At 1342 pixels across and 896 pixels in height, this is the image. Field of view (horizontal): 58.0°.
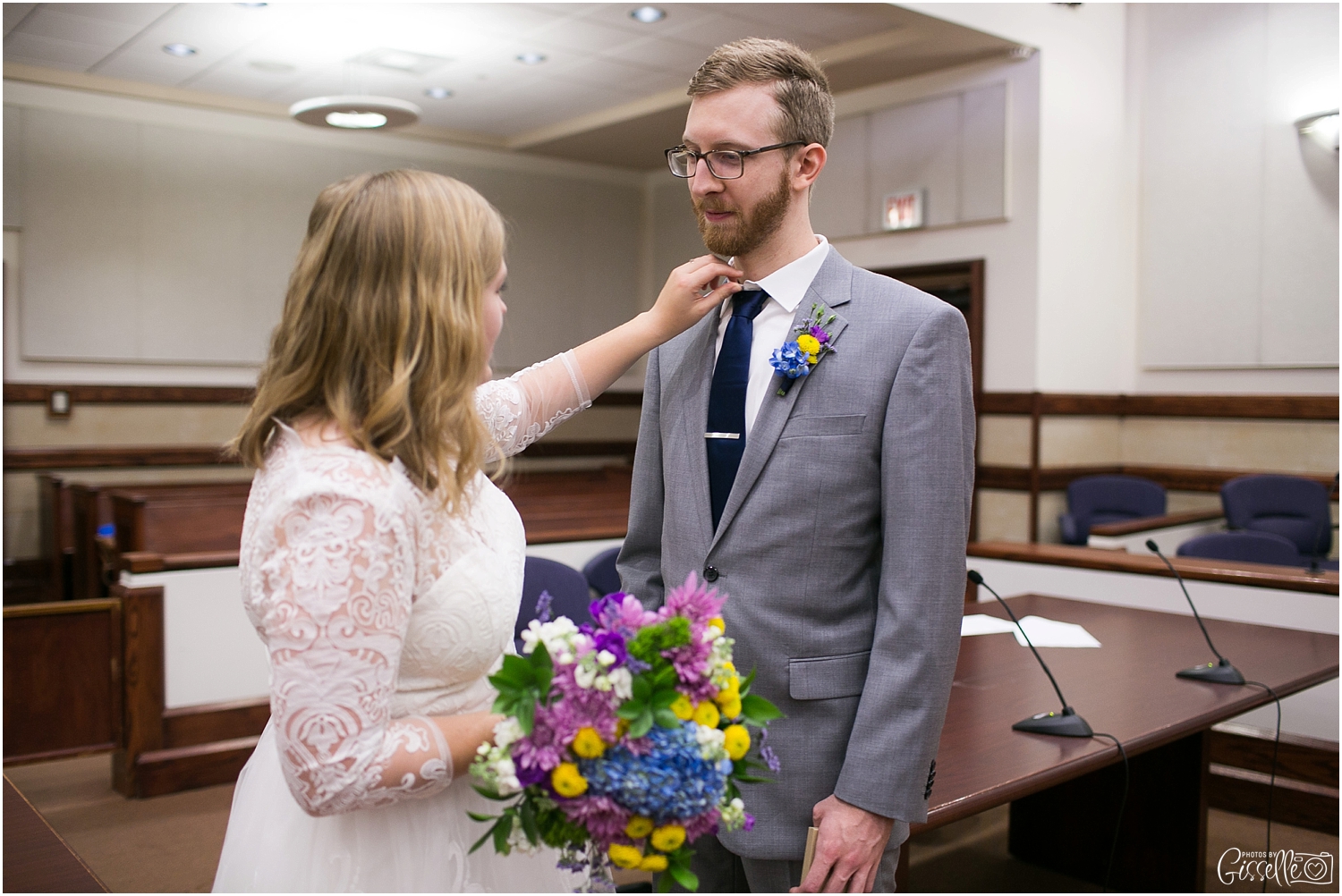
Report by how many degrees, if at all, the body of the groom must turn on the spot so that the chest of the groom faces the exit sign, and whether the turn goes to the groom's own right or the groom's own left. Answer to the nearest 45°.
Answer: approximately 135° to the groom's own right

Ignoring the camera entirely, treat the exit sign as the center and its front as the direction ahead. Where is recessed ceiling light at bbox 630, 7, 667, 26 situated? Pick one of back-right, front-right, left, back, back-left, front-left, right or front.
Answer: front

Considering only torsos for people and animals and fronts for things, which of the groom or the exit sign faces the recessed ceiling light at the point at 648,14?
the exit sign

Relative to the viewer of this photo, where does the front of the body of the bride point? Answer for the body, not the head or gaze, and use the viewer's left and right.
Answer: facing to the right of the viewer

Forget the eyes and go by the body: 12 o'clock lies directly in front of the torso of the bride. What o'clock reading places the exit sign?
The exit sign is roughly at 10 o'clock from the bride.

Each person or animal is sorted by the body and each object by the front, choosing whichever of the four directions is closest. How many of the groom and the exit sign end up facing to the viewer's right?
0

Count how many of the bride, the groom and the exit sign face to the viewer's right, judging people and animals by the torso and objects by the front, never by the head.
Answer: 1

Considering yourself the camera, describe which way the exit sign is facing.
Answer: facing the viewer and to the left of the viewer

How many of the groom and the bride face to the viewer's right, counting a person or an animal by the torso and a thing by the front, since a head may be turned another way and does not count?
1

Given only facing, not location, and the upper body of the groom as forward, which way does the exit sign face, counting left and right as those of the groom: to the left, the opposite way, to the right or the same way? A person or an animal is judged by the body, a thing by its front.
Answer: the same way

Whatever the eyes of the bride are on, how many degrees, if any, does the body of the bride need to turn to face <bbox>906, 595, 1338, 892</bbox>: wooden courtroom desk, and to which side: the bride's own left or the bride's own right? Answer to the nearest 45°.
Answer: approximately 45° to the bride's own left

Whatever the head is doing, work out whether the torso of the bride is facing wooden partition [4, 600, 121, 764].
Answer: no

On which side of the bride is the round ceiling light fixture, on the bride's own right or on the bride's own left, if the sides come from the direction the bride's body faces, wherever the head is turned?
on the bride's own left

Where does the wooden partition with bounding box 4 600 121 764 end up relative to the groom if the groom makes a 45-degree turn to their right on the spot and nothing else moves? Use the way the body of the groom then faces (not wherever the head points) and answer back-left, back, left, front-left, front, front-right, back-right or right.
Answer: front-right

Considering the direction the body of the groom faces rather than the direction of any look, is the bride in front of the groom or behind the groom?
in front

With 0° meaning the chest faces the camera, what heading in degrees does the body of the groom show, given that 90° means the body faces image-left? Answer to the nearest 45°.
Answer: approximately 45°

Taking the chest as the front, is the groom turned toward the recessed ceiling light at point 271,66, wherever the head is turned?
no

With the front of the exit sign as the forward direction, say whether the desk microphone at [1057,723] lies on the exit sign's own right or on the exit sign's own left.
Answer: on the exit sign's own left

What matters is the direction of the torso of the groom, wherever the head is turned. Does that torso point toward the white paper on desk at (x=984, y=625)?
no

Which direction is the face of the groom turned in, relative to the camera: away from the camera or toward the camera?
toward the camera
